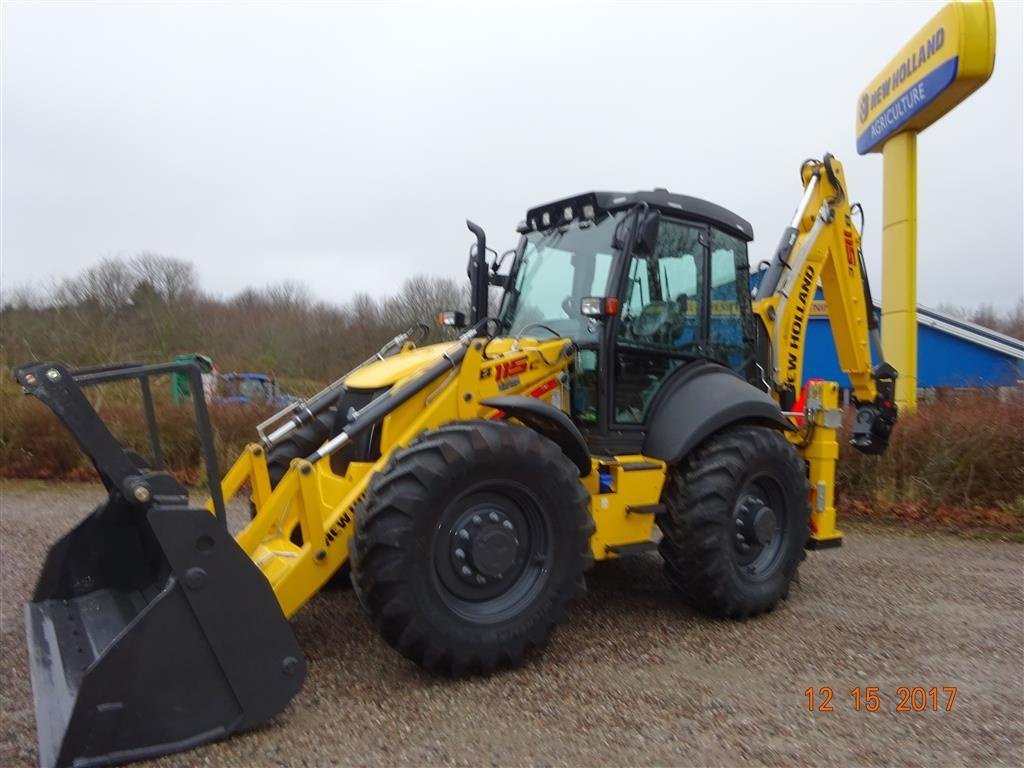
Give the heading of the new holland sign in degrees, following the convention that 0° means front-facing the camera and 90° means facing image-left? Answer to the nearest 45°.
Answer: approximately 45°

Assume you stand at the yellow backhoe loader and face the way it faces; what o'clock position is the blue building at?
The blue building is roughly at 6 o'clock from the yellow backhoe loader.

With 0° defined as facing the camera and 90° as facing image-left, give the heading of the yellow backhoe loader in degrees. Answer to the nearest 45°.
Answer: approximately 45°

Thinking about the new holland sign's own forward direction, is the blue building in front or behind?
behind

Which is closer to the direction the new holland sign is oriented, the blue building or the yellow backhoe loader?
the yellow backhoe loader

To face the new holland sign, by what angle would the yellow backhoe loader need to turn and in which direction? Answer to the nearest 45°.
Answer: approximately 180°

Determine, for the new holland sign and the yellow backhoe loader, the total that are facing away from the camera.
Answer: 0
